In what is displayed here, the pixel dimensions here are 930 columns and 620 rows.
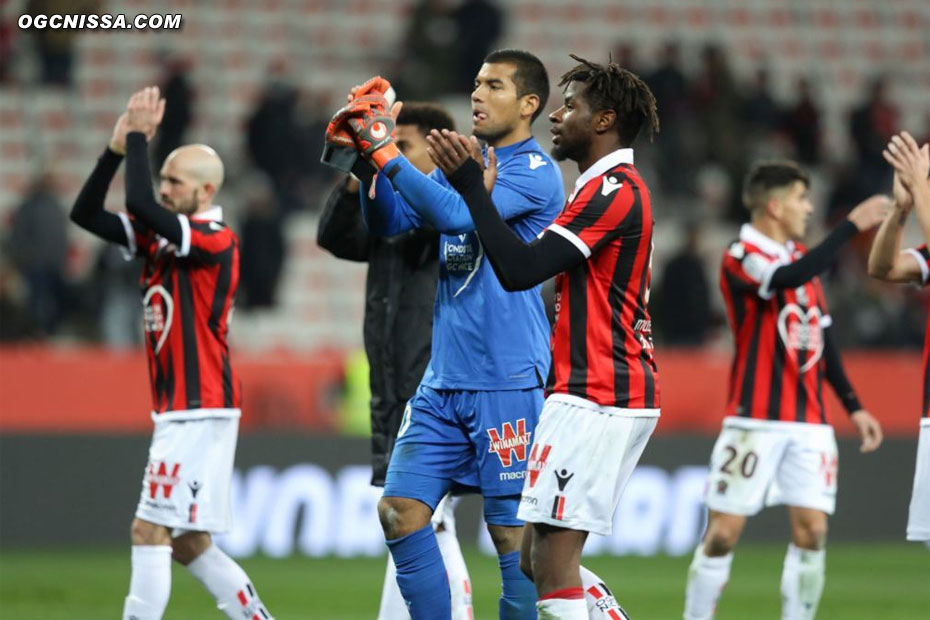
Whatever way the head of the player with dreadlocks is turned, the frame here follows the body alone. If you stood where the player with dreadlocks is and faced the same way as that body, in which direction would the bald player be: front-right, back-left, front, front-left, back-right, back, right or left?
front-right

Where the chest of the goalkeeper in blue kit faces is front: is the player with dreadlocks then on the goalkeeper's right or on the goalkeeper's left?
on the goalkeeper's left

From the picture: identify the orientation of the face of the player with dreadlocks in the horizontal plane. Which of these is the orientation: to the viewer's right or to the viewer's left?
to the viewer's left

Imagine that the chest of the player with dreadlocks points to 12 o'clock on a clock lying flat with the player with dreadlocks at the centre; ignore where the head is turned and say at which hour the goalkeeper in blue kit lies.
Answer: The goalkeeper in blue kit is roughly at 2 o'clock from the player with dreadlocks.

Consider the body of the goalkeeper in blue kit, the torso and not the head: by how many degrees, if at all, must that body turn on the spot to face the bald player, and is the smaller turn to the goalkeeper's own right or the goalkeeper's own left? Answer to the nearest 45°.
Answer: approximately 90° to the goalkeeper's own right

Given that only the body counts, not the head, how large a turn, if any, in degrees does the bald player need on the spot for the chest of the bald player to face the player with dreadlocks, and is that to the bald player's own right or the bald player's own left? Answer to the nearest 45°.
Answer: approximately 90° to the bald player's own left

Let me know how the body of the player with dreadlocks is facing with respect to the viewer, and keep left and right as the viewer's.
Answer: facing to the left of the viewer
